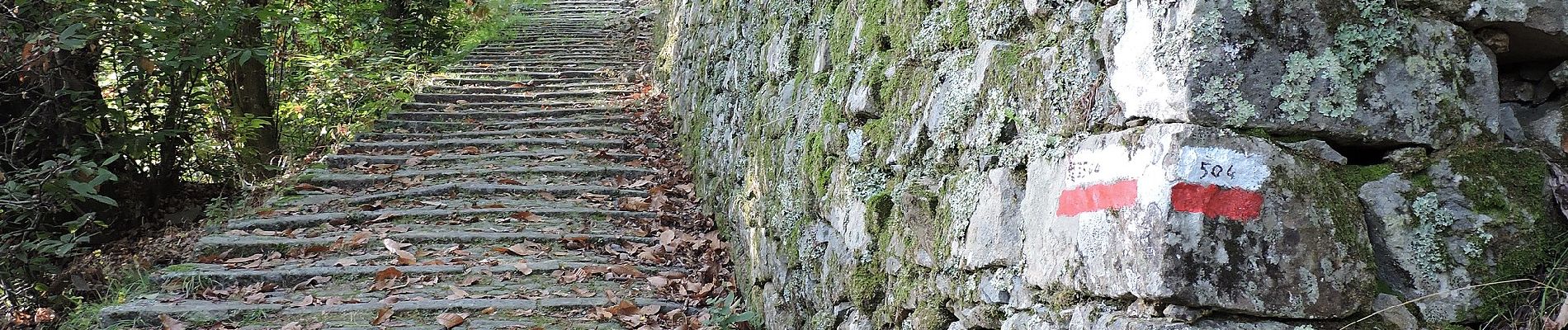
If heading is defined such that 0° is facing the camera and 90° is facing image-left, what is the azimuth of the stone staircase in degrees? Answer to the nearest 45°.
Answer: approximately 0°
